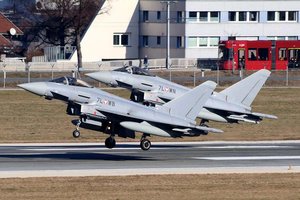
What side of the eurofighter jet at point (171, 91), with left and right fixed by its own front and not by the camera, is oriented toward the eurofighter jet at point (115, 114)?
left

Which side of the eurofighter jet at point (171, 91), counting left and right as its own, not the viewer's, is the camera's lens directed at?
left
